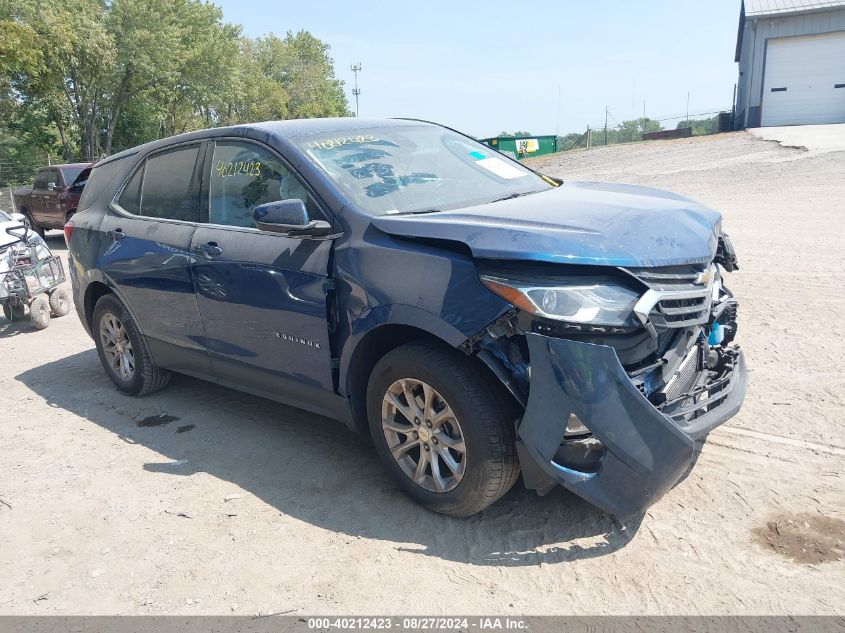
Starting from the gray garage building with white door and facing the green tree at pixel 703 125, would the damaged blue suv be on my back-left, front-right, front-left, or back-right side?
back-left

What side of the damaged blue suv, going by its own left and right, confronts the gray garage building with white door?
left

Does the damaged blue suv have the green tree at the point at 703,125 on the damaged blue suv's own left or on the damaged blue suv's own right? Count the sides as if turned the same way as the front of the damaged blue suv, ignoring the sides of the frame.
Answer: on the damaged blue suv's own left

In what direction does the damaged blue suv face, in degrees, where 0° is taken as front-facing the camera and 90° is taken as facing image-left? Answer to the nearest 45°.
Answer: approximately 315°

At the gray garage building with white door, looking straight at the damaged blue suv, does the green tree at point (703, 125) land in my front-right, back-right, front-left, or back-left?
back-right
